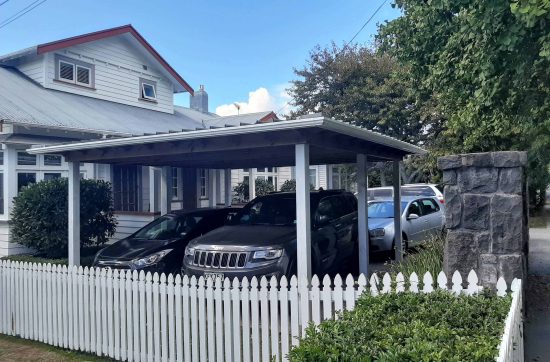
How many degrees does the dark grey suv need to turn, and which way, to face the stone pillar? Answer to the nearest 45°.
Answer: approximately 90° to its left

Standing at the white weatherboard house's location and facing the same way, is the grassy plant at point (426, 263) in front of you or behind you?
in front

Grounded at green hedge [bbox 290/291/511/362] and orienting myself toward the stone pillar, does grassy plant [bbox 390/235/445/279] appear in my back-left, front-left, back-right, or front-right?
front-left

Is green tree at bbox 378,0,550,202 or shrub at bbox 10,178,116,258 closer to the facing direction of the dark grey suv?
the shrub

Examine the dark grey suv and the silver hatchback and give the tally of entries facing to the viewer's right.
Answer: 0

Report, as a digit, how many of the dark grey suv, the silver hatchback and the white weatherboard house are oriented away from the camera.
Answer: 0

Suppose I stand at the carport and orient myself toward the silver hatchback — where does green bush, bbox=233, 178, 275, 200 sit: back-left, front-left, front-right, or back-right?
front-left

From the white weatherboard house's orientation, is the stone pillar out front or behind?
out front

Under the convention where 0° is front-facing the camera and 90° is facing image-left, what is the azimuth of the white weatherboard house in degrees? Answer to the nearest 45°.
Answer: approximately 315°

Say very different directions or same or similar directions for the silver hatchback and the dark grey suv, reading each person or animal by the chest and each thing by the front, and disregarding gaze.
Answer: same or similar directions

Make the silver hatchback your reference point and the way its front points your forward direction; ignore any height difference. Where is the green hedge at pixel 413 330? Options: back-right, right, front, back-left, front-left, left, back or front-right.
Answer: front-left

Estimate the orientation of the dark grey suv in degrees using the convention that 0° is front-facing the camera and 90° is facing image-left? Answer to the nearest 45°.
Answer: approximately 45°

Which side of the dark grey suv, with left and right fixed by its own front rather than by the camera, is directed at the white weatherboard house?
right

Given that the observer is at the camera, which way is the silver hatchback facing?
facing the viewer and to the left of the viewer
